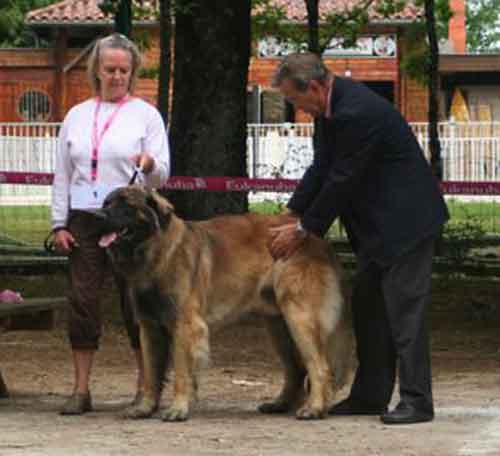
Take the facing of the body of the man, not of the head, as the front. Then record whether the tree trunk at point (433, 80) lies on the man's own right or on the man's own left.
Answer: on the man's own right

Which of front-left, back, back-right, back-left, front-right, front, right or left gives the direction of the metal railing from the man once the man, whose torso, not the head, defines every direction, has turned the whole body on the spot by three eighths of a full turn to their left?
back-left

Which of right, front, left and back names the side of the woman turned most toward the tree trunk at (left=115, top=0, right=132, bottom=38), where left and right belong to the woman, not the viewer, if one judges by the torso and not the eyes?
back

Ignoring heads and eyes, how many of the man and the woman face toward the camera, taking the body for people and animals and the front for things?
1

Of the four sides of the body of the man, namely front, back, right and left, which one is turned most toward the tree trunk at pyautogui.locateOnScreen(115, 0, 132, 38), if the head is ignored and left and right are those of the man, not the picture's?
right

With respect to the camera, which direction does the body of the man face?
to the viewer's left

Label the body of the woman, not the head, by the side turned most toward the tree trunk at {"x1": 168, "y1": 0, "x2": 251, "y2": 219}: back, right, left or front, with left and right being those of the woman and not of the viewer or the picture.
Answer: back

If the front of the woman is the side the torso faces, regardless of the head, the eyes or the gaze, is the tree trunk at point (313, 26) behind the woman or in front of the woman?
behind

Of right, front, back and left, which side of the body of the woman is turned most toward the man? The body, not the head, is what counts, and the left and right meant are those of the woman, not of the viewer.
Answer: left

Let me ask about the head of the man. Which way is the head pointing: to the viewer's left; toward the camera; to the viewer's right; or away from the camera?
to the viewer's left

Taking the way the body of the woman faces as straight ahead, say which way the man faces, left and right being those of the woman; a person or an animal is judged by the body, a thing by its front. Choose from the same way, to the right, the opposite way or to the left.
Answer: to the right
